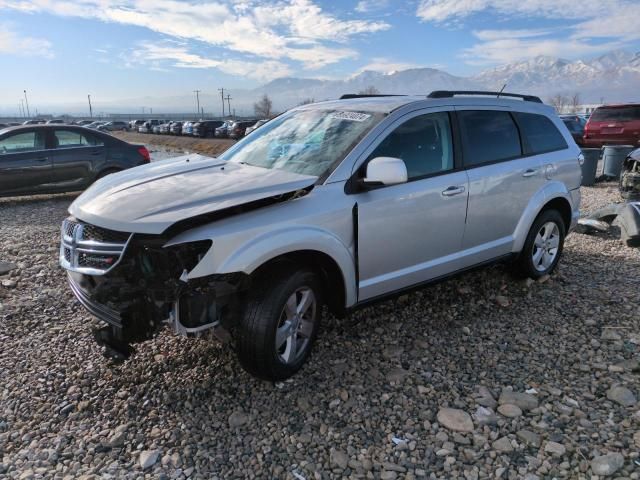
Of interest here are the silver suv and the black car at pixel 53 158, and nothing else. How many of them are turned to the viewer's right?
0

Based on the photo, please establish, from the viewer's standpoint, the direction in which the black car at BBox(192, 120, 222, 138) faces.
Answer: facing the viewer and to the left of the viewer

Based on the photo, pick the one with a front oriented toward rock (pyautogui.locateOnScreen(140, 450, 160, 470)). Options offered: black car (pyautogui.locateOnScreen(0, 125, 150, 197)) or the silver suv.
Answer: the silver suv

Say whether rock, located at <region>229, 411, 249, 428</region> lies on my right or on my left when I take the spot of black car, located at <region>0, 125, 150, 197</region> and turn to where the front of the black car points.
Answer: on my left

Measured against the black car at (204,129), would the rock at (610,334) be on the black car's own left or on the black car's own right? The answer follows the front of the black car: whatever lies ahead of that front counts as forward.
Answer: on the black car's own left

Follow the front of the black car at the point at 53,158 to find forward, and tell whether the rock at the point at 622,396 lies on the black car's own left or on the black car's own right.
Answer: on the black car's own left

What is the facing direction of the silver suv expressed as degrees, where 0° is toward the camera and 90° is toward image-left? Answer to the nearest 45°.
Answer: approximately 45°

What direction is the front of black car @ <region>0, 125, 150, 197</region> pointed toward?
to the viewer's left
